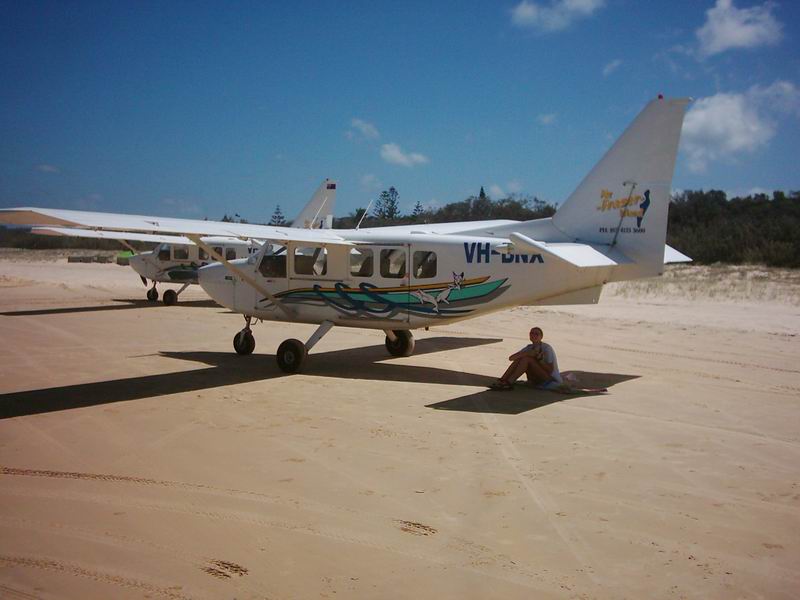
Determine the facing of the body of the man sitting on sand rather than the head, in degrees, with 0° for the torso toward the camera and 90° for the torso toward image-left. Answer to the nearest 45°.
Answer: approximately 45°
